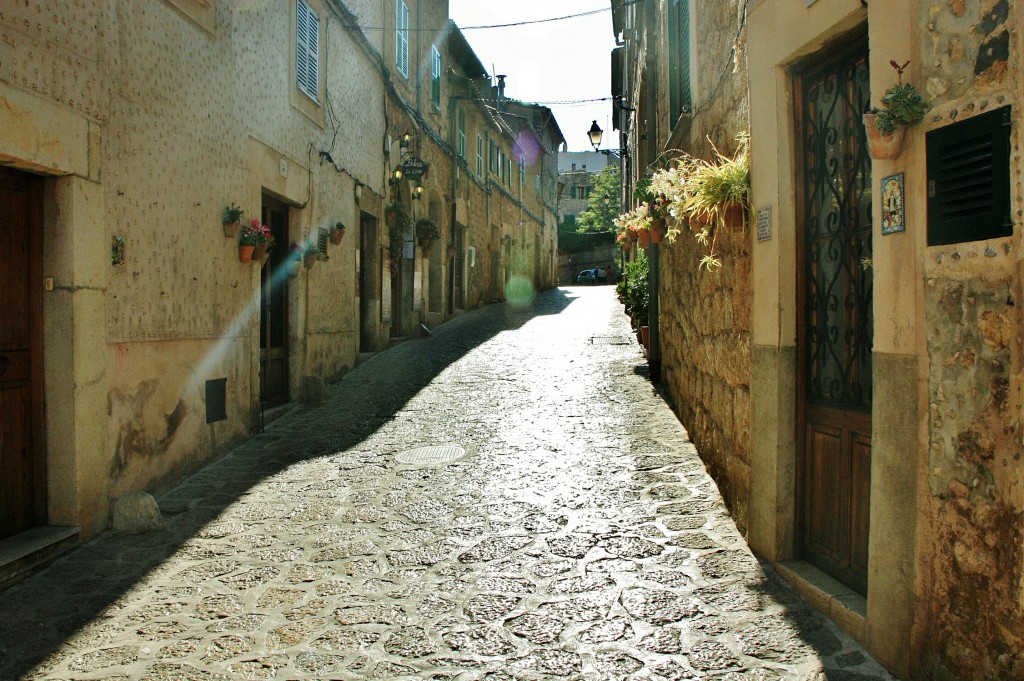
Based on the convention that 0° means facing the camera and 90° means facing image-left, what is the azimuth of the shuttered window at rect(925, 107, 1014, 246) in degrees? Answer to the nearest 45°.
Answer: approximately 45°

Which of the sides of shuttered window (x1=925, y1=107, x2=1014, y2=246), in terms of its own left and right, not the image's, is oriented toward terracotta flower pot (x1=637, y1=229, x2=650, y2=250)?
right

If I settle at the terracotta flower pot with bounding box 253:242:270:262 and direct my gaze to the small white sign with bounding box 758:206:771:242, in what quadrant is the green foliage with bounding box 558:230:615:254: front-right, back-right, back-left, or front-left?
back-left

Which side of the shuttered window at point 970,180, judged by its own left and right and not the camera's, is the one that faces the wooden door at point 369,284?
right

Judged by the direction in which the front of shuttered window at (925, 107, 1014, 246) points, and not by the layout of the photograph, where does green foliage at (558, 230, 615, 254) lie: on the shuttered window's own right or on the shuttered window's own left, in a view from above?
on the shuttered window's own right

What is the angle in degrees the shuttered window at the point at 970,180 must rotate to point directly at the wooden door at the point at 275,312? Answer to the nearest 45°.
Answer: approximately 90° to its right

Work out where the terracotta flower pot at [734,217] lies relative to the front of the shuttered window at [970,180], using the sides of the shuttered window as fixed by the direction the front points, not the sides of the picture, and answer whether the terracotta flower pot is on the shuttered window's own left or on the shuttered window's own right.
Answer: on the shuttered window's own right
